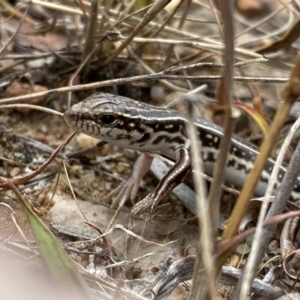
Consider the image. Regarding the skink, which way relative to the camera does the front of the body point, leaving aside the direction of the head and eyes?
to the viewer's left
